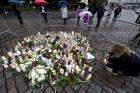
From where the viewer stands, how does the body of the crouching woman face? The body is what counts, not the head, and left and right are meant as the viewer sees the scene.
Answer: facing to the left of the viewer
